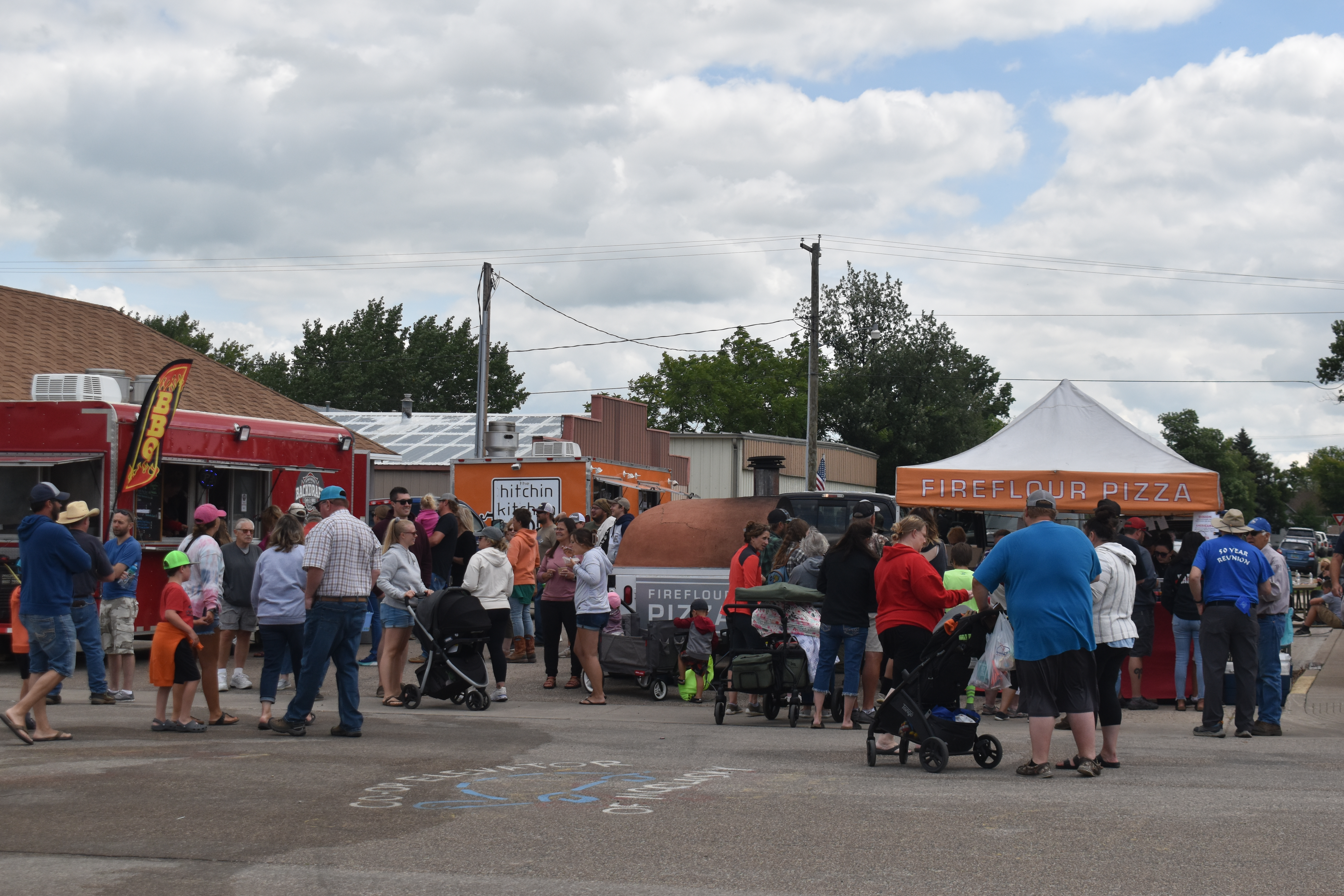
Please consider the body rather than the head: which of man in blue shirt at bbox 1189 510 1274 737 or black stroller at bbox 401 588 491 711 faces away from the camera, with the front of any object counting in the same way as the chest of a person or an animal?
the man in blue shirt

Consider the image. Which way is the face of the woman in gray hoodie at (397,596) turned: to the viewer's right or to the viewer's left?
to the viewer's right

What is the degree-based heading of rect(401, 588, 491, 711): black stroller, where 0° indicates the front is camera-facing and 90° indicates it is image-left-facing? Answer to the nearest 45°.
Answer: approximately 315°

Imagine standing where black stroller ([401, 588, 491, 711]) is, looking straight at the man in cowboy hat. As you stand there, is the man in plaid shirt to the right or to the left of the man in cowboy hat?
left

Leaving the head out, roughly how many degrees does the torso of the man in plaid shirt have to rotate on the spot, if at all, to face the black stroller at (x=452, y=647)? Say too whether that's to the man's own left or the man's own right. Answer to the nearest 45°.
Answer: approximately 90° to the man's own right

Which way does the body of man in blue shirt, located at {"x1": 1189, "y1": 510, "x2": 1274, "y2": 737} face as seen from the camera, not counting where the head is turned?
away from the camera

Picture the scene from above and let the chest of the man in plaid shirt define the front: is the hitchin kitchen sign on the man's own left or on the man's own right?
on the man's own right

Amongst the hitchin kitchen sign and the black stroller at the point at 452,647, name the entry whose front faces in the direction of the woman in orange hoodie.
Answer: the hitchin kitchen sign

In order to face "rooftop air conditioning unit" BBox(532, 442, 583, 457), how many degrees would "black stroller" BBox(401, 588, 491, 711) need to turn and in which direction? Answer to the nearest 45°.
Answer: approximately 135° to its left

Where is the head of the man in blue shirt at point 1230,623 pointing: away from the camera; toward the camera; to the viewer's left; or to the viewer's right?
away from the camera

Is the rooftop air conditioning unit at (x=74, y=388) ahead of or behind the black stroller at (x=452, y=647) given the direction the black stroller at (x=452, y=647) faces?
behind
